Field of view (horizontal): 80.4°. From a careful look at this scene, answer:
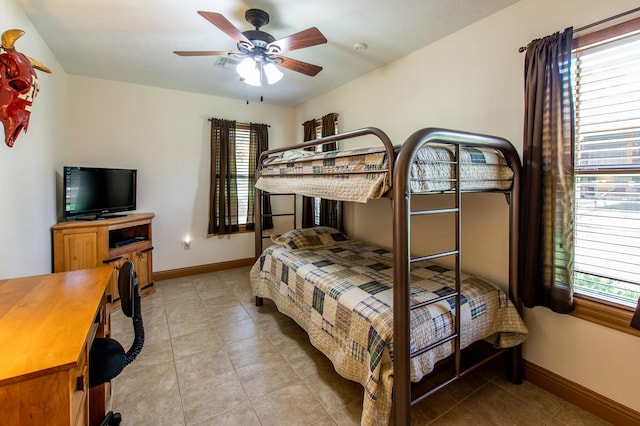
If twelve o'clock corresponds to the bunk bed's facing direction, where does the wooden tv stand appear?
The wooden tv stand is roughly at 5 o'clock from the bunk bed.

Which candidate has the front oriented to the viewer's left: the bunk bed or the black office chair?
the black office chair

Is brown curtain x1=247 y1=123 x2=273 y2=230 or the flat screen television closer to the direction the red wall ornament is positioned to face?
the brown curtain

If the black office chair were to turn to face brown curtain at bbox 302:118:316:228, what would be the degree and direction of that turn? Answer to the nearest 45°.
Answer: approximately 135° to its right

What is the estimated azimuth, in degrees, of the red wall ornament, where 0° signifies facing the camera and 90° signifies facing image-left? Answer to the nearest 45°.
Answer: approximately 270°

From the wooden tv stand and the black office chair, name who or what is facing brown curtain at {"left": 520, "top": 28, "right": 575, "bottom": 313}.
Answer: the wooden tv stand

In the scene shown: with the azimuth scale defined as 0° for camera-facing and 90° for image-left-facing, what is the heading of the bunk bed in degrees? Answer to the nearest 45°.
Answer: approximately 315°

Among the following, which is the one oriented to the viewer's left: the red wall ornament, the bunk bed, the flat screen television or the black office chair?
the black office chair

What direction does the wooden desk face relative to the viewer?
to the viewer's right

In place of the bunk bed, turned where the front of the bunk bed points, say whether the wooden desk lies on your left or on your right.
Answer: on your right

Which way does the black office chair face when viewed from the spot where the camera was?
facing to the left of the viewer

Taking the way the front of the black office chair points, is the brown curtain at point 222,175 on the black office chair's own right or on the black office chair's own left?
on the black office chair's own right
